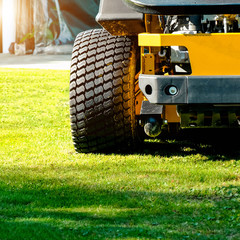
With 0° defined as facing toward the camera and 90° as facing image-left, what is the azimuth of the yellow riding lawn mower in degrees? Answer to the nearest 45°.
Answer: approximately 180°
